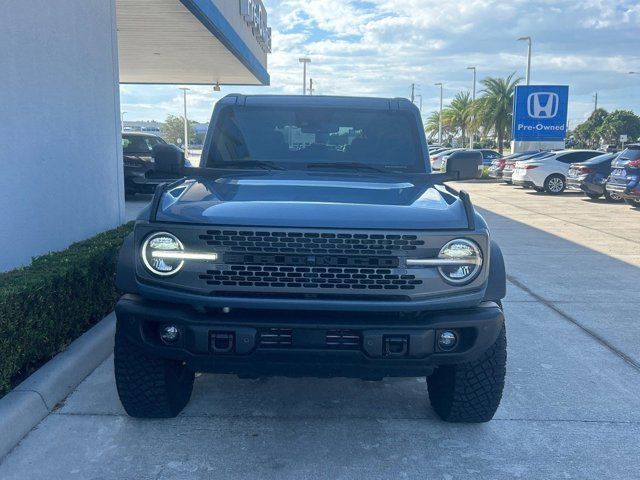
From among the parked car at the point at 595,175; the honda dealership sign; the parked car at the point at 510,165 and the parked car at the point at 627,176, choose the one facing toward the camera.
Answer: the honda dealership sign

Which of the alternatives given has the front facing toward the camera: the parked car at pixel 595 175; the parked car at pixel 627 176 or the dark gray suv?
the dark gray suv

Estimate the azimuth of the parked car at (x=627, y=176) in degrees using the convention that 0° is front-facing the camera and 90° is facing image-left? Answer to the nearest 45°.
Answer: approximately 225°

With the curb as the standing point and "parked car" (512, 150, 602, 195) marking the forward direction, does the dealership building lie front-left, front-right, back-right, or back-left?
front-left

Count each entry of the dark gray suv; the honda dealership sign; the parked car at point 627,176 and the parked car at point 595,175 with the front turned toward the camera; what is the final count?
2

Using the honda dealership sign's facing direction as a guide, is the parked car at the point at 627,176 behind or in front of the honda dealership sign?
in front

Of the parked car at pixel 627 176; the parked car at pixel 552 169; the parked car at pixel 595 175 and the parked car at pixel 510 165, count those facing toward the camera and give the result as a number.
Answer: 0

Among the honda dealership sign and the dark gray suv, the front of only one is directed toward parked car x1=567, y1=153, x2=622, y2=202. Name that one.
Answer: the honda dealership sign

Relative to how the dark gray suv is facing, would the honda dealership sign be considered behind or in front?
behind

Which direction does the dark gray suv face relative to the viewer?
toward the camera

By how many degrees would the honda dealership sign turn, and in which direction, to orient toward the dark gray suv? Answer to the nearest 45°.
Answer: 0° — it already faces it

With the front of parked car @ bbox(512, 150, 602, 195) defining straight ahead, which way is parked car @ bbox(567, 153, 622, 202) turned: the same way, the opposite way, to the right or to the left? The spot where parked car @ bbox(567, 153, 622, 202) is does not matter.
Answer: the same way

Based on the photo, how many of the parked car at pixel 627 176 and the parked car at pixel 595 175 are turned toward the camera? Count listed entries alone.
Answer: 0

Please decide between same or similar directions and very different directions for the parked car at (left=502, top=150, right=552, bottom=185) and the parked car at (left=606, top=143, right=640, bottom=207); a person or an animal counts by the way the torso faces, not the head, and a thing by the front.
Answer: same or similar directions
